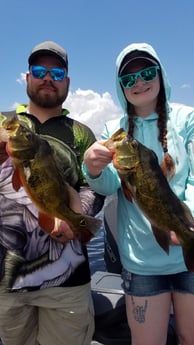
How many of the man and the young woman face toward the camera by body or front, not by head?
2

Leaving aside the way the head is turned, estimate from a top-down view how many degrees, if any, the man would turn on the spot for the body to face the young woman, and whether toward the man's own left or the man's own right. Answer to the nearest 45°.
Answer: approximately 90° to the man's own left

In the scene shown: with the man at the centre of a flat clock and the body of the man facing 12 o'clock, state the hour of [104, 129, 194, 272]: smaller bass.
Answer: The smaller bass is roughly at 10 o'clock from the man.

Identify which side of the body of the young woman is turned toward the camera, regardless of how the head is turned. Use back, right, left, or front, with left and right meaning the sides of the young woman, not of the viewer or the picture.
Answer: front

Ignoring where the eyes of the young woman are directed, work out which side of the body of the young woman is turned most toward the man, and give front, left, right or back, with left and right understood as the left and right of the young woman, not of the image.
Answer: right

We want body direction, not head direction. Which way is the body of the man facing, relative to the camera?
toward the camera
